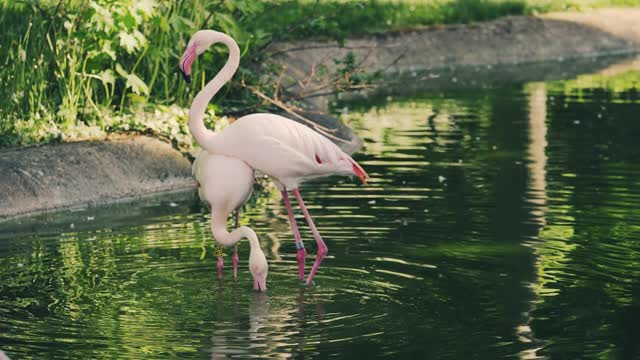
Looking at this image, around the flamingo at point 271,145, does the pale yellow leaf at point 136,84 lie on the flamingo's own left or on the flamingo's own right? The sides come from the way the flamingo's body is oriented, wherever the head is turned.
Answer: on the flamingo's own right

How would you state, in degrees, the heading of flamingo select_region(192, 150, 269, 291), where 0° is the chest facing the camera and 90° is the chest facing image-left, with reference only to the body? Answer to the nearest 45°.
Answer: approximately 0°

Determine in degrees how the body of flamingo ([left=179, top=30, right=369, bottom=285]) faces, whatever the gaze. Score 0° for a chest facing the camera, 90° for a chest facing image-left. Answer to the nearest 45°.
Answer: approximately 90°

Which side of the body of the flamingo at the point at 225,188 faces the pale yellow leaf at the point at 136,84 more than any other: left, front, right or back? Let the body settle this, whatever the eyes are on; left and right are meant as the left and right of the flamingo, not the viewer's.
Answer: back
